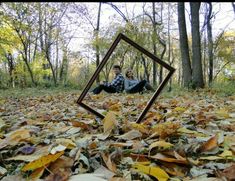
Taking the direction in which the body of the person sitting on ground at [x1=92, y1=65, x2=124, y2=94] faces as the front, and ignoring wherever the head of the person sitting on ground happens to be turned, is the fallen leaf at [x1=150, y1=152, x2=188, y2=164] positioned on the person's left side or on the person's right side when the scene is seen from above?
on the person's left side

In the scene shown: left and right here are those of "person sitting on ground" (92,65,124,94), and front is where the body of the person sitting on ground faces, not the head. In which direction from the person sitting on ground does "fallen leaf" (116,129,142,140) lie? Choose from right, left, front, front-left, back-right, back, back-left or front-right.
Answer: left

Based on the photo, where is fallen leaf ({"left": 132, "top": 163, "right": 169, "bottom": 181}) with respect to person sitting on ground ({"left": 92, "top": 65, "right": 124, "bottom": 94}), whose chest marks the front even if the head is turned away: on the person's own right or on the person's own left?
on the person's own left

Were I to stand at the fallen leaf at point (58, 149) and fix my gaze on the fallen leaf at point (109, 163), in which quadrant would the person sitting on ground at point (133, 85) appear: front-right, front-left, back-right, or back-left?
back-left

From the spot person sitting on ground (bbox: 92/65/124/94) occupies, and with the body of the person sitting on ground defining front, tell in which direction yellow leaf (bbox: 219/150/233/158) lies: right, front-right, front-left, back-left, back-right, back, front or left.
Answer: left

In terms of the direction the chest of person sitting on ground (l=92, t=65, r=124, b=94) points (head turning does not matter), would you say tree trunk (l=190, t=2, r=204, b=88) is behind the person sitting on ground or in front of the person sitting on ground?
behind

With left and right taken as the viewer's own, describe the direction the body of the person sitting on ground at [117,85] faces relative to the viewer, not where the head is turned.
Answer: facing to the left of the viewer
